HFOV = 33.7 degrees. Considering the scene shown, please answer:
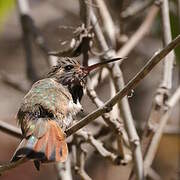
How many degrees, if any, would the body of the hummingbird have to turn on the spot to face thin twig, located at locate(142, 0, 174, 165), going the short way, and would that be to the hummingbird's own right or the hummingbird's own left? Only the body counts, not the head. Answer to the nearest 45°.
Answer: approximately 45° to the hummingbird's own right

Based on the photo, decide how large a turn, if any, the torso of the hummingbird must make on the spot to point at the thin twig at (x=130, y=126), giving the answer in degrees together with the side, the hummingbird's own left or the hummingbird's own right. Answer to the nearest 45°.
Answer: approximately 45° to the hummingbird's own right

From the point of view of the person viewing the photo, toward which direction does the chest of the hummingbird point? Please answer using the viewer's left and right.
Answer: facing away from the viewer and to the right of the viewer
